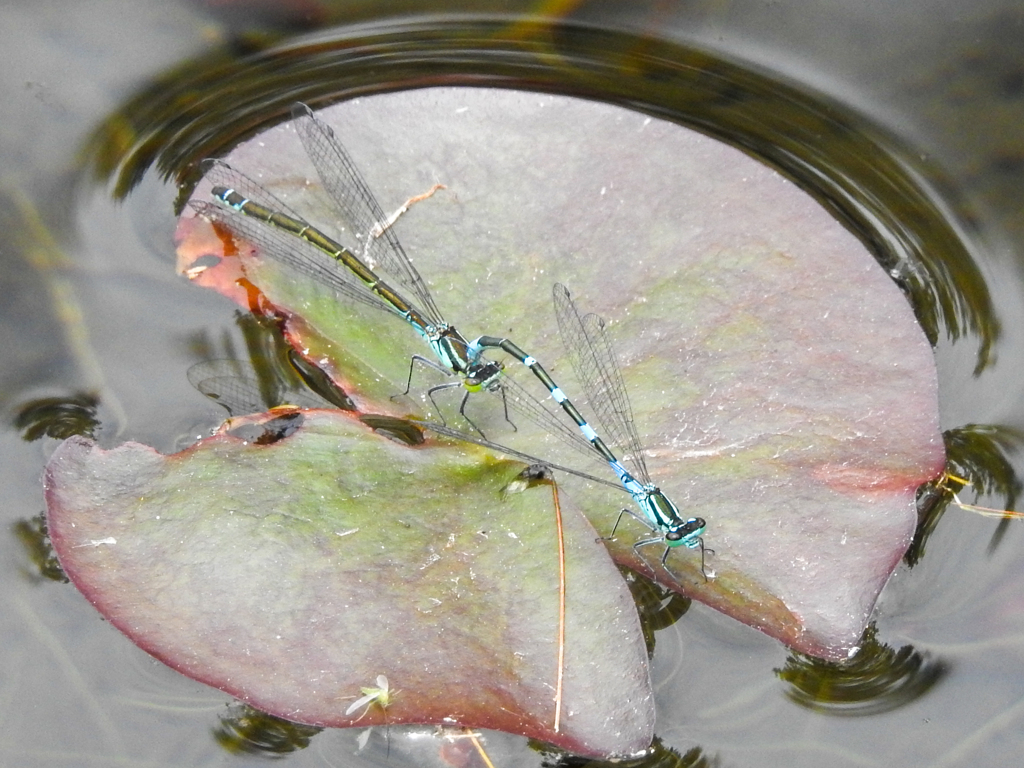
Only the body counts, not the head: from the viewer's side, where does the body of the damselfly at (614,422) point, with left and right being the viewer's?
facing the viewer and to the right of the viewer

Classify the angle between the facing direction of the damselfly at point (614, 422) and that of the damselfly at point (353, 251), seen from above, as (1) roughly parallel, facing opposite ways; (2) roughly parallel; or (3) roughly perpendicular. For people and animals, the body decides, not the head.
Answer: roughly parallel

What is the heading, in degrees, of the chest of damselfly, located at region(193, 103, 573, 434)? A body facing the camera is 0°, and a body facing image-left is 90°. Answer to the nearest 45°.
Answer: approximately 315°

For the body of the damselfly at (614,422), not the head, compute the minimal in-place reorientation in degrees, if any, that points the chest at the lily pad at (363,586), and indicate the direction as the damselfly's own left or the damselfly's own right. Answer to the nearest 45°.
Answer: approximately 135° to the damselfly's own right

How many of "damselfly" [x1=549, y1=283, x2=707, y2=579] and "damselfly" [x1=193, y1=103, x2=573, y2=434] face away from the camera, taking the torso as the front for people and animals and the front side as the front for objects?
0
